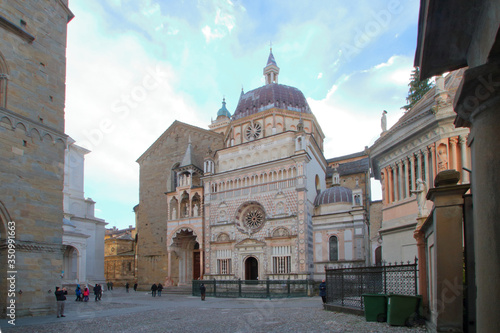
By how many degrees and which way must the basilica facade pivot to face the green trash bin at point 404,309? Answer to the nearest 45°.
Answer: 0° — it already faces it

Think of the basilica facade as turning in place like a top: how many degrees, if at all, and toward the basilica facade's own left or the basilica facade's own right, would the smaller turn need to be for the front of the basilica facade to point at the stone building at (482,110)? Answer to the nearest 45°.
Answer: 0° — it already faces it

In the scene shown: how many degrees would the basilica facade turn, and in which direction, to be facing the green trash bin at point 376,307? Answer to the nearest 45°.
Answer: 0° — it already faces it

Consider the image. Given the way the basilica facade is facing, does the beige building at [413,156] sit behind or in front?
in front

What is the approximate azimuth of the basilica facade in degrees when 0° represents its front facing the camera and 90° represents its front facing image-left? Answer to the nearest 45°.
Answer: approximately 0°

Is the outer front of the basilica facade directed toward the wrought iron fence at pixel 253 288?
yes

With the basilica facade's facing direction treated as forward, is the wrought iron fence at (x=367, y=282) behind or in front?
in front

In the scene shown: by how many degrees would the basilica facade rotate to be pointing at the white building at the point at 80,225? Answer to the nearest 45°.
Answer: approximately 90° to its right

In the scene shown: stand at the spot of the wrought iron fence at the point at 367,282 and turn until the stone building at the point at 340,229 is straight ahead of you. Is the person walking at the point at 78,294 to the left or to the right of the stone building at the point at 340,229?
left

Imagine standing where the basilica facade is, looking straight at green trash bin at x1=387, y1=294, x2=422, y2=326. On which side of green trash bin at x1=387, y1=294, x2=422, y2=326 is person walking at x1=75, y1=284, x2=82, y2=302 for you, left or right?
right
